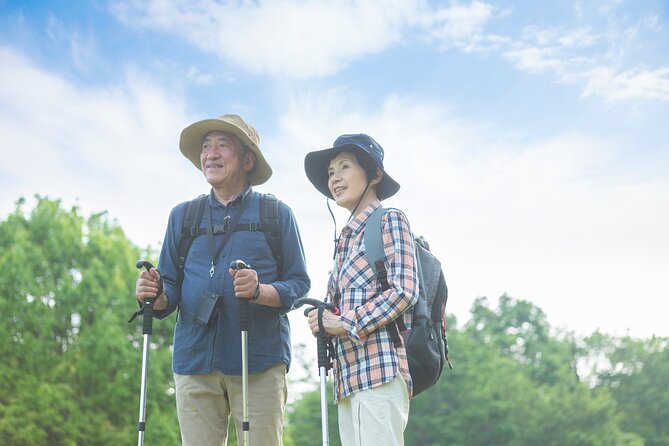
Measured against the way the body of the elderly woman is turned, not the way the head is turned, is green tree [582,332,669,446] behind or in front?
behind

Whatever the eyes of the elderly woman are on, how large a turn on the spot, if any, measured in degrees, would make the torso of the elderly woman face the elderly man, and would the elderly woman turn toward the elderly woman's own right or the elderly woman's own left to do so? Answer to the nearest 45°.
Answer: approximately 90° to the elderly woman's own right

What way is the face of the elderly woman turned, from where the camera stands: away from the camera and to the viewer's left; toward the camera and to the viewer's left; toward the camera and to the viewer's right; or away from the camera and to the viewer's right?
toward the camera and to the viewer's left

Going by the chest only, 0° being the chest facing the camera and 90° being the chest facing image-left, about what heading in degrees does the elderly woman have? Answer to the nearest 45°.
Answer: approximately 45°

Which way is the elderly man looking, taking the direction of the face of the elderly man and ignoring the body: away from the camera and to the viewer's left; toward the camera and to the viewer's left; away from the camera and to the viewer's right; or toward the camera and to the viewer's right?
toward the camera and to the viewer's left

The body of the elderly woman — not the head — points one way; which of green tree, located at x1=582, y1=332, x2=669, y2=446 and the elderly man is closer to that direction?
the elderly man
